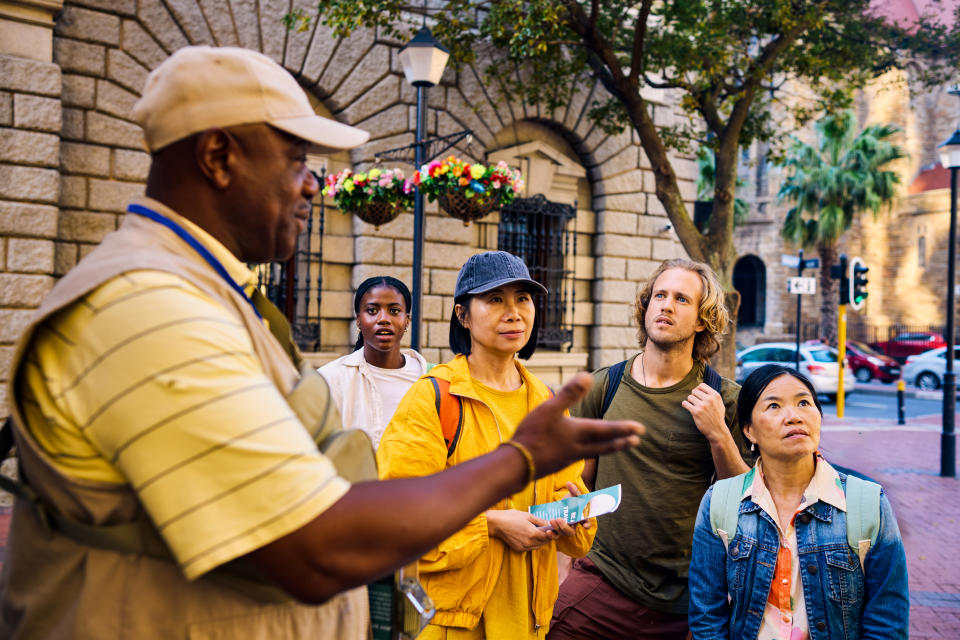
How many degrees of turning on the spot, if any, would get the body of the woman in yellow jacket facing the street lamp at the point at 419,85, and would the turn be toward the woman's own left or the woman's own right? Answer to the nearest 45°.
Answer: approximately 135° to the woman's own left

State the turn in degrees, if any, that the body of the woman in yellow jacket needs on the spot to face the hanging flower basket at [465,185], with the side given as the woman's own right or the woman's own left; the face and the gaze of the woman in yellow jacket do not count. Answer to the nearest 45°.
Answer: approximately 135° to the woman's own left

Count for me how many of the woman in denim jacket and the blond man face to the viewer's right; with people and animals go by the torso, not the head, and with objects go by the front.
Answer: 0

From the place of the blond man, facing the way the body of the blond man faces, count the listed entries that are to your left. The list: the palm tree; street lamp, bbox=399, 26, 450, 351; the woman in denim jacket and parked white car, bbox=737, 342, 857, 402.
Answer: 1

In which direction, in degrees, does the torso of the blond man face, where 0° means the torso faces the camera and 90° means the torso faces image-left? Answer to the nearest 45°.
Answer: approximately 45°

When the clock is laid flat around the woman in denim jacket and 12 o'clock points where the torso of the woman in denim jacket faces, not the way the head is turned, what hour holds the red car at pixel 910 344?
The red car is roughly at 6 o'clock from the woman in denim jacket.

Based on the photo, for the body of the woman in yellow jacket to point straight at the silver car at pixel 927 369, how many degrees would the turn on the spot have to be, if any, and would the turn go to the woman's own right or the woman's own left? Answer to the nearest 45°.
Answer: approximately 90° to the woman's own left

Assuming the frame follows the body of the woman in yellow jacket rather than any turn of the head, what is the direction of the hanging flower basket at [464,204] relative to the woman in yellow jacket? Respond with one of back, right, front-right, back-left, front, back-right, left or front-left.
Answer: back-left

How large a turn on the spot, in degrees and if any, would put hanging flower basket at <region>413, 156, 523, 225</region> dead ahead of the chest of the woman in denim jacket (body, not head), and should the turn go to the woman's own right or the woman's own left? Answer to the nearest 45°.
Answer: approximately 135° to the woman's own right

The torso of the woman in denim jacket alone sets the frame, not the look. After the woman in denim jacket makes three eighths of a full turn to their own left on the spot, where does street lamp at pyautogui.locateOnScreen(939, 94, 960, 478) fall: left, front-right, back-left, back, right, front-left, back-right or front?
front-left

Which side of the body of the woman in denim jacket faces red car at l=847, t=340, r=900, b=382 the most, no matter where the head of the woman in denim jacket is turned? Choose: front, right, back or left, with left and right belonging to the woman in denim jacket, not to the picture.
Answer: back

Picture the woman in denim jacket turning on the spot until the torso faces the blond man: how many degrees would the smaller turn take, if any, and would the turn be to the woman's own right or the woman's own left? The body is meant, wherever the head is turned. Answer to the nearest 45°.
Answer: approximately 135° to the woman's own right
